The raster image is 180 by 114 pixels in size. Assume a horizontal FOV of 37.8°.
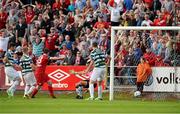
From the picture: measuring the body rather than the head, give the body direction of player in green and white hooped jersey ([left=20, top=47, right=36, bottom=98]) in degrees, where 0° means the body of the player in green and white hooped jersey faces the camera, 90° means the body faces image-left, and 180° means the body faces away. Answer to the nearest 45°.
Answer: approximately 225°

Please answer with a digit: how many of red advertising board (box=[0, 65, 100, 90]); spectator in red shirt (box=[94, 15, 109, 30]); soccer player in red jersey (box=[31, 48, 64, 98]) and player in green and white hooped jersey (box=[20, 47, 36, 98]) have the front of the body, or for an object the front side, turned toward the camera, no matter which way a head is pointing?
2

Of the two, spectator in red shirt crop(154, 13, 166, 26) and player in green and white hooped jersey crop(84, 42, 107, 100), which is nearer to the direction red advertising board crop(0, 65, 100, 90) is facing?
the player in green and white hooped jersey

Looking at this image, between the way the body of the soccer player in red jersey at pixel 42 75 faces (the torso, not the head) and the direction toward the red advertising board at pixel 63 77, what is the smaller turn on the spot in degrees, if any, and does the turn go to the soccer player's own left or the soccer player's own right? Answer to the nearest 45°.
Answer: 0° — they already face it

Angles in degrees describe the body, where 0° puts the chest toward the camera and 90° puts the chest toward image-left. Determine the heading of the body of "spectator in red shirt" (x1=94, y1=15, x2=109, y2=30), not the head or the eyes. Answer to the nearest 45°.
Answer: approximately 0°
